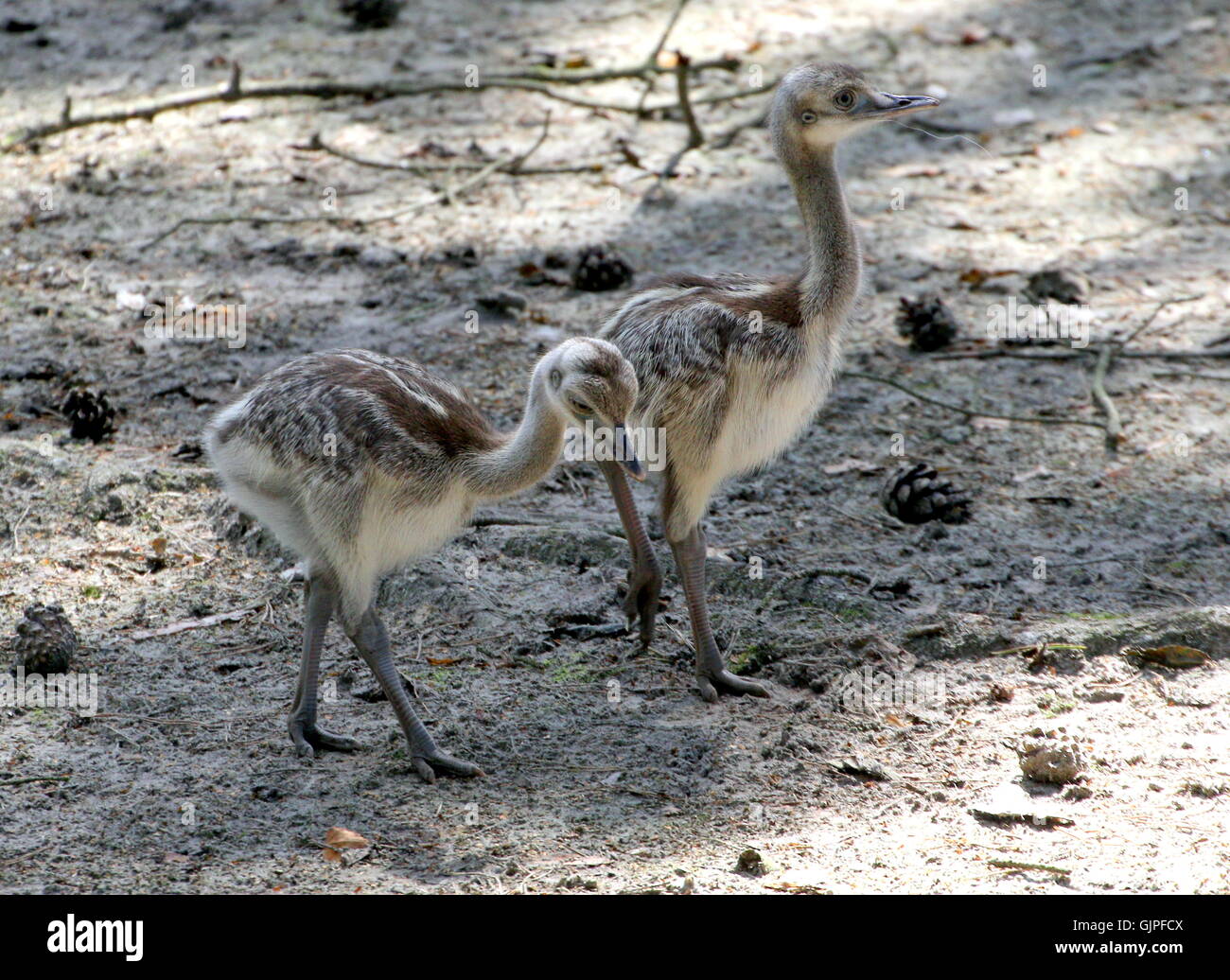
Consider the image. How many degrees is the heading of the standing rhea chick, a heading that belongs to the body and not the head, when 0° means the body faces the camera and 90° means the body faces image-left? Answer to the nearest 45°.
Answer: approximately 270°

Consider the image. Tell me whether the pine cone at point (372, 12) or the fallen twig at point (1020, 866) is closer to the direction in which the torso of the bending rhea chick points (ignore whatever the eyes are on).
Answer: the fallen twig

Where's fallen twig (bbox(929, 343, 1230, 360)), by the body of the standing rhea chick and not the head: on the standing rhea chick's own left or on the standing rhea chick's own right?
on the standing rhea chick's own left

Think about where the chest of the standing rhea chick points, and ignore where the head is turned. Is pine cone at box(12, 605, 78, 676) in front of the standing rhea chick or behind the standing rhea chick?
behind

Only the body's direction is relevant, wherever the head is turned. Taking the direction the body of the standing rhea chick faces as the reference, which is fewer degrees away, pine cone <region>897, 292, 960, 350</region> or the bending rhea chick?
the pine cone

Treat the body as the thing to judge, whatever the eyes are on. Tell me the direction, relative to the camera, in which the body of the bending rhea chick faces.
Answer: to the viewer's right

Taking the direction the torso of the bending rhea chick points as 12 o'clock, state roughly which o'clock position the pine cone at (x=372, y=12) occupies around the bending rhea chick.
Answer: The pine cone is roughly at 9 o'clock from the bending rhea chick.

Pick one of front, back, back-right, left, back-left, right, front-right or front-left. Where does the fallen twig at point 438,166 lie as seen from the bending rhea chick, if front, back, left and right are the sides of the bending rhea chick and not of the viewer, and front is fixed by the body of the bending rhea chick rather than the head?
left

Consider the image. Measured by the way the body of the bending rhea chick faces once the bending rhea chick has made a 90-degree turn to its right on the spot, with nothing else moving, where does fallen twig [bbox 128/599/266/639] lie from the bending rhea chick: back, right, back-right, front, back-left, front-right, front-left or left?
back-right

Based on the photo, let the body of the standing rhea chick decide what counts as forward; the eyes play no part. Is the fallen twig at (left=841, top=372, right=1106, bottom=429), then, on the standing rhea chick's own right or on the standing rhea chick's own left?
on the standing rhea chick's own left

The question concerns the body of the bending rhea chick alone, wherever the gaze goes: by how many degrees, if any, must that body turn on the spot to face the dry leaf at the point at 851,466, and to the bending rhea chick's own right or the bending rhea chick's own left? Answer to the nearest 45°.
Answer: approximately 45° to the bending rhea chick's own left

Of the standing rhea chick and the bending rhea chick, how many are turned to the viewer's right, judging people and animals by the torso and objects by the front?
2

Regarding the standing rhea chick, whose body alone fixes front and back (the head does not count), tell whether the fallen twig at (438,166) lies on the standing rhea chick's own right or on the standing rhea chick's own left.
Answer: on the standing rhea chick's own left

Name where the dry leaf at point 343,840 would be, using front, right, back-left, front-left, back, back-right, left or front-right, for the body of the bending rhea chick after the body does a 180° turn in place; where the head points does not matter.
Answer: left
